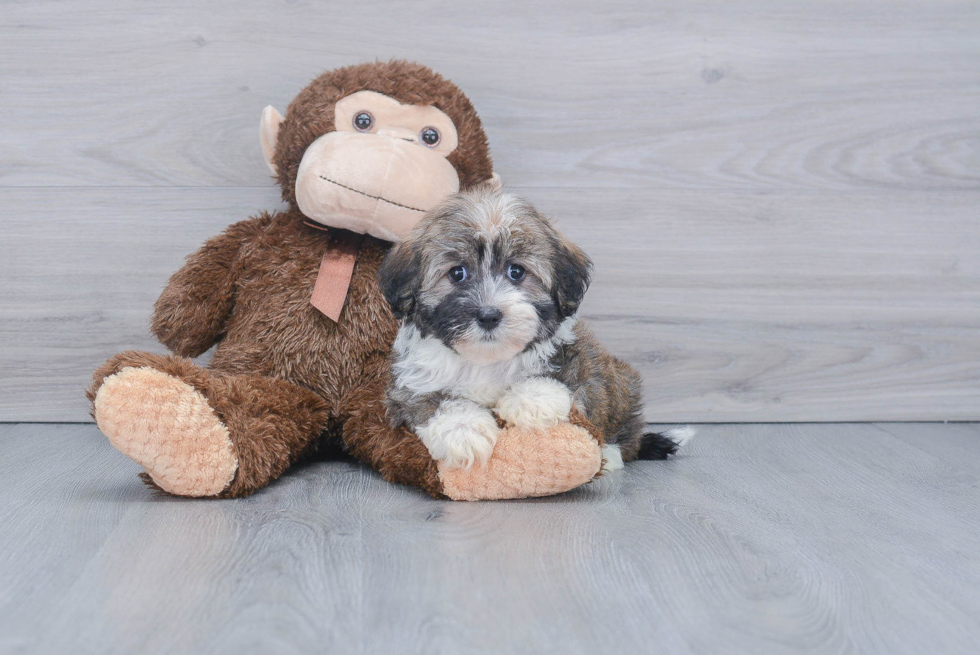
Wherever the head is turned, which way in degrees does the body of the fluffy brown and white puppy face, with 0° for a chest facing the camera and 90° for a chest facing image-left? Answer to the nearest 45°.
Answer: approximately 45°

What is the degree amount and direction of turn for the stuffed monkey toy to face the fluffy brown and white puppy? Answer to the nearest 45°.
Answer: approximately 45° to its left

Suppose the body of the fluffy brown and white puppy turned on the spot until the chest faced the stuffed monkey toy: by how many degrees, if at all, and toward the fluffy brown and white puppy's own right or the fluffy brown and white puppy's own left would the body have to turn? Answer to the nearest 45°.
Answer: approximately 90° to the fluffy brown and white puppy's own right

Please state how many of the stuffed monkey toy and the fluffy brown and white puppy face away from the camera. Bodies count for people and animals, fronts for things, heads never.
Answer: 0

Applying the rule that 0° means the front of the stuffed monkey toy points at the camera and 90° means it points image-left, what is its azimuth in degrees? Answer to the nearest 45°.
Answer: approximately 0°
